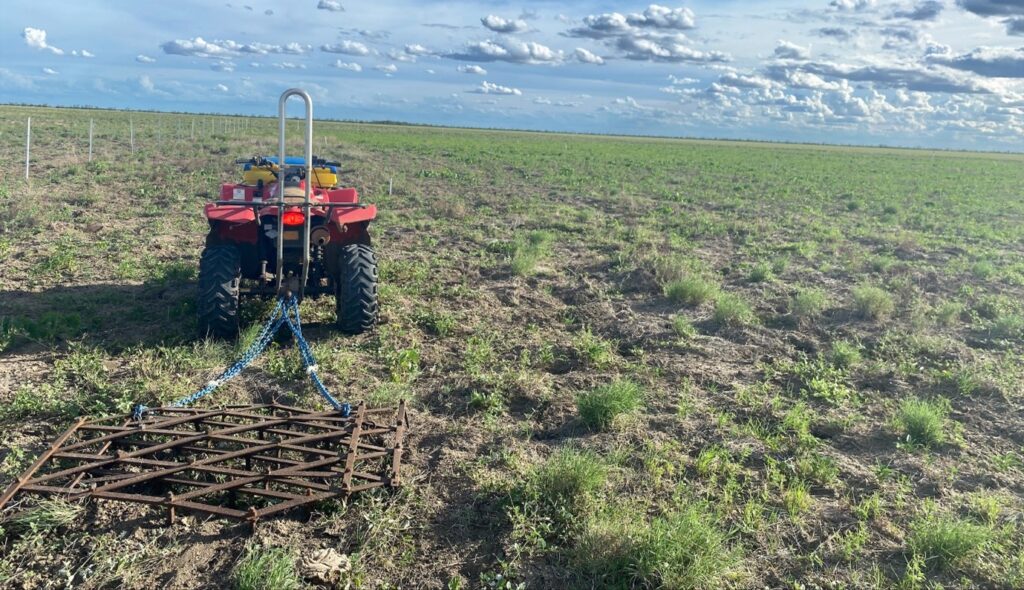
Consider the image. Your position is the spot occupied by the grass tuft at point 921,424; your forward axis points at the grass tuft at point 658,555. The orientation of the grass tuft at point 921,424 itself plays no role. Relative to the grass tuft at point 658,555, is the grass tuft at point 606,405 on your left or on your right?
right

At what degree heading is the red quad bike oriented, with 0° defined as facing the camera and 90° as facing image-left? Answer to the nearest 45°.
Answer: approximately 180°

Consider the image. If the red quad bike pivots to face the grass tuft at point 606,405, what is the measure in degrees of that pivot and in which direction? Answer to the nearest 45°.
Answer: approximately 135° to its right

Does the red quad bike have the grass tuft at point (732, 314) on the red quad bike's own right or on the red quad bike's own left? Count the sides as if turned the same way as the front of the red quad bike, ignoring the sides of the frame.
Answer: on the red quad bike's own right

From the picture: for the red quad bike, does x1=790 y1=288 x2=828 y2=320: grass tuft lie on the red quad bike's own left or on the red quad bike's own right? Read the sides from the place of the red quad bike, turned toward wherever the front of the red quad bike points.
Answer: on the red quad bike's own right

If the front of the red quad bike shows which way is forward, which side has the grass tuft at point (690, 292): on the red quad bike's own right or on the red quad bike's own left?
on the red quad bike's own right

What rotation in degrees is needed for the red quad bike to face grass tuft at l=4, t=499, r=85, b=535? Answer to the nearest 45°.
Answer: approximately 180°

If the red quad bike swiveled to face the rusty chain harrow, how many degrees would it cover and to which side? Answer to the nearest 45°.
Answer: approximately 180°

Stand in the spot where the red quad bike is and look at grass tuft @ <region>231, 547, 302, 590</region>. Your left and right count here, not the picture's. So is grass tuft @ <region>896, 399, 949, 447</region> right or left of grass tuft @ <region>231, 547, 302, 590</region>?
left

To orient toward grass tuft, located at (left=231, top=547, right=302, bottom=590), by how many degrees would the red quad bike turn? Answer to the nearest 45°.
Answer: approximately 180°
